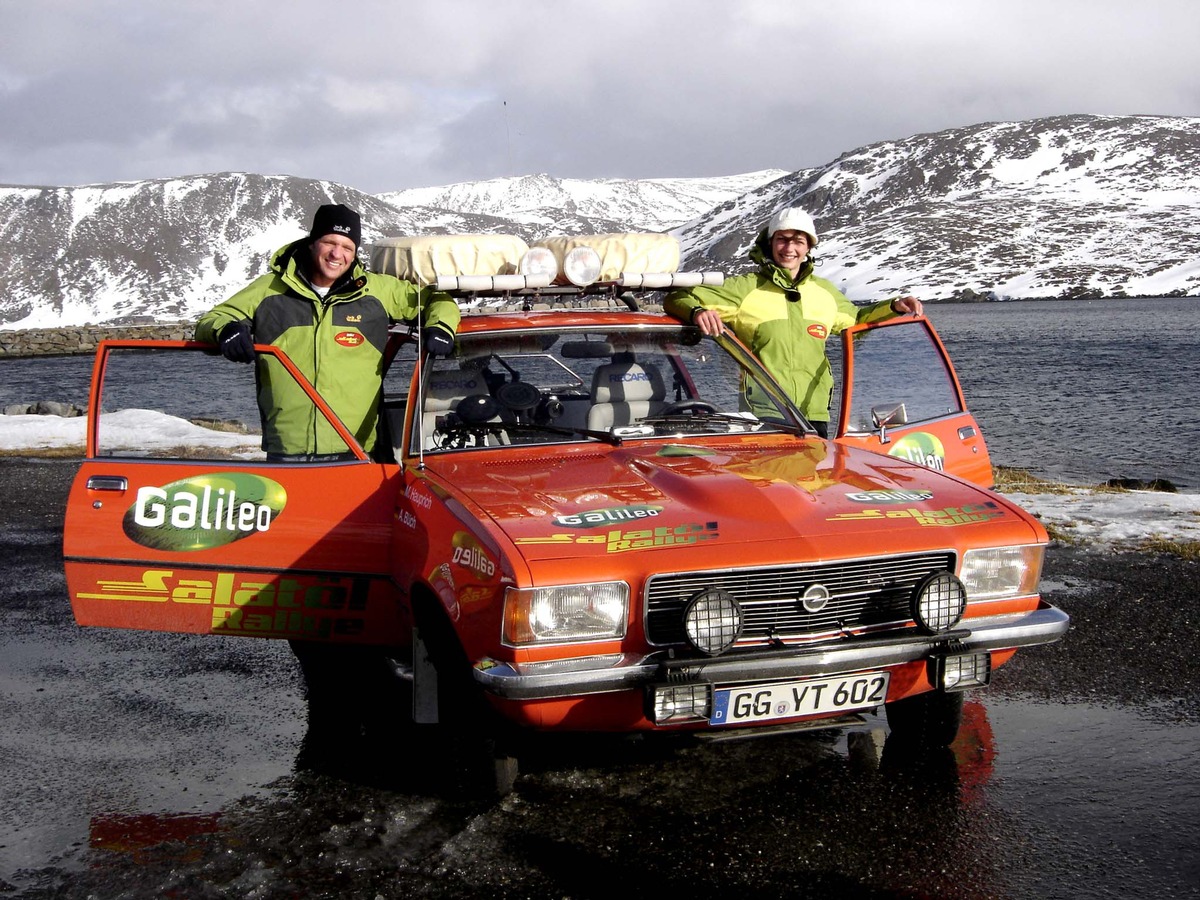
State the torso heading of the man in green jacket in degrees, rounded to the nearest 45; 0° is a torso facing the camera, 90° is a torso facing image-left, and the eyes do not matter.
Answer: approximately 0°

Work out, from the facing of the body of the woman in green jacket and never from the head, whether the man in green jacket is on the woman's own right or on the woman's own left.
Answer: on the woman's own right

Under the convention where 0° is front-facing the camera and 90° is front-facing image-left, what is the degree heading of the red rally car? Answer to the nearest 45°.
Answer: approximately 315°

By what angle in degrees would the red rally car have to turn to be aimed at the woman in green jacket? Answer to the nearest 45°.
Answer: approximately 90° to its left

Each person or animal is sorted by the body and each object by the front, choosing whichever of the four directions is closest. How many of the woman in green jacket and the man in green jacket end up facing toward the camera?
2

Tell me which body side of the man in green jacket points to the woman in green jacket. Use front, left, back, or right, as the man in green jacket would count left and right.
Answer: left
